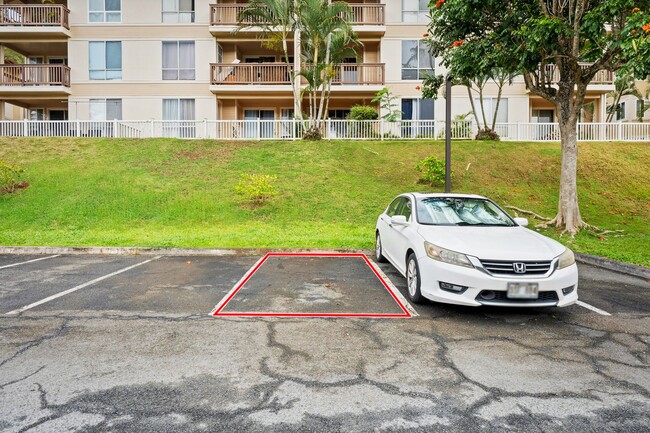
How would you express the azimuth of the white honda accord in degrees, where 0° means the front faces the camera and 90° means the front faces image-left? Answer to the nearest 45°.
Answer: approximately 315°

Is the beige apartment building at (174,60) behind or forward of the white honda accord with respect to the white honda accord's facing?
behind

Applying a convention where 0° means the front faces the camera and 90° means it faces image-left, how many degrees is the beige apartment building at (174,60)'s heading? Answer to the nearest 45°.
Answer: approximately 0°

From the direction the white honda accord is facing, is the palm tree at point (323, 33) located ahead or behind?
behind

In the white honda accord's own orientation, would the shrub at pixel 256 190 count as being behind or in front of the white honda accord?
behind

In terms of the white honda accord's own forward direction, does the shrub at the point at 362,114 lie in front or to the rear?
to the rear

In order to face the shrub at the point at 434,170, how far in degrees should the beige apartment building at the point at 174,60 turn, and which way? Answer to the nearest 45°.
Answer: approximately 45° to its left
